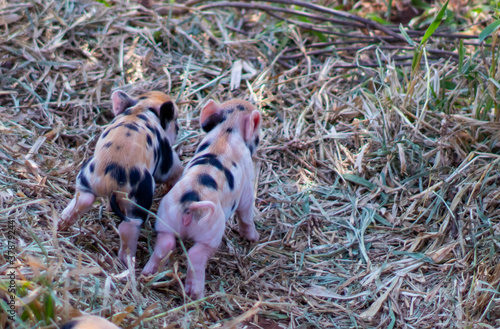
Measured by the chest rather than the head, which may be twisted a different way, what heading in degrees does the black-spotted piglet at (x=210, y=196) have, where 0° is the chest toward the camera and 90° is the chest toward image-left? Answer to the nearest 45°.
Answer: approximately 225°

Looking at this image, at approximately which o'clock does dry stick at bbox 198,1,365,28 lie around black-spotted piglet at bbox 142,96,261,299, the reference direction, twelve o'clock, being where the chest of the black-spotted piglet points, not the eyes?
The dry stick is roughly at 11 o'clock from the black-spotted piglet.

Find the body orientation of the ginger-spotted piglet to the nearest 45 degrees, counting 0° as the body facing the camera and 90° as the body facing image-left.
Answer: approximately 225°
